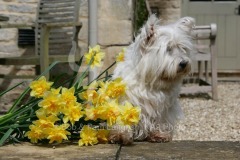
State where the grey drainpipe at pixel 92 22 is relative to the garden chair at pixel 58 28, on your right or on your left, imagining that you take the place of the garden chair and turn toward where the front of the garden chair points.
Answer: on your left

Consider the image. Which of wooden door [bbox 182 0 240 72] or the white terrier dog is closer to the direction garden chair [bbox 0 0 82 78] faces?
the white terrier dog

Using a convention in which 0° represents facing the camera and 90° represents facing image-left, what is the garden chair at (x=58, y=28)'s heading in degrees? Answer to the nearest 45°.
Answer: approximately 45°

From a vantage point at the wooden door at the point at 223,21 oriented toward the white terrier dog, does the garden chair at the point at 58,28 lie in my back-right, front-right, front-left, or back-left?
front-right

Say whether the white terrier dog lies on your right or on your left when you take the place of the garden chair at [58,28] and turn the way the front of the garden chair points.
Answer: on your left

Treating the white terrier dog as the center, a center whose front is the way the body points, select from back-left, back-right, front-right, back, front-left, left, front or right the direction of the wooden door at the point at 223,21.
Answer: back-left

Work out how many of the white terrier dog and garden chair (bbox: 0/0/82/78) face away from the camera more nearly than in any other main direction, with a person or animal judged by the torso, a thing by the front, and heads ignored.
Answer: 0
